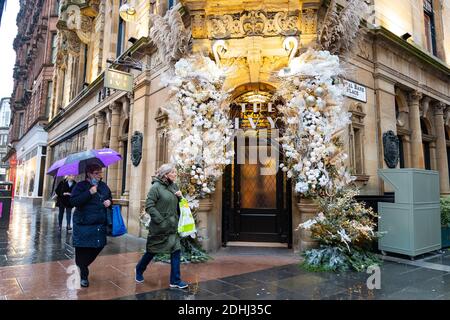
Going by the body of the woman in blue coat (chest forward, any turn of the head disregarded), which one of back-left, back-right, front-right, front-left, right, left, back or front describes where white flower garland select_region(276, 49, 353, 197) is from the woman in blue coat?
front-left

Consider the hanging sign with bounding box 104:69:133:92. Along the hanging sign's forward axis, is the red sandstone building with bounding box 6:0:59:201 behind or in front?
behind

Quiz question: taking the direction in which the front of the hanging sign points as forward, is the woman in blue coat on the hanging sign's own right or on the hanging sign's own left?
on the hanging sign's own right

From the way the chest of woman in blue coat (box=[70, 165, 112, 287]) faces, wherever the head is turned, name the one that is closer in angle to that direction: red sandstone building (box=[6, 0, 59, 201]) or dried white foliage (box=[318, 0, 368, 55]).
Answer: the dried white foliage

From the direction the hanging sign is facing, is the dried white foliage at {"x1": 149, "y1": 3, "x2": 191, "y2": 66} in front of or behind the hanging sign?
in front

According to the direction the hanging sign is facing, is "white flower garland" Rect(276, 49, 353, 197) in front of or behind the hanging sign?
in front

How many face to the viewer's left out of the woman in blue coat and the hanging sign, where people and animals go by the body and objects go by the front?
0

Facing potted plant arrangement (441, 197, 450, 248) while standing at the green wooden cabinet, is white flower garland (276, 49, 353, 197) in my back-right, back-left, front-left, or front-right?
back-left

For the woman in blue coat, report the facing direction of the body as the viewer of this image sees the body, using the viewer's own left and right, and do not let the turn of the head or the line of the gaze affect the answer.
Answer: facing the viewer and to the right of the viewer

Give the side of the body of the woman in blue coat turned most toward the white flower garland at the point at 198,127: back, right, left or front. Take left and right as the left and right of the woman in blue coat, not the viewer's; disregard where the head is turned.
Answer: left

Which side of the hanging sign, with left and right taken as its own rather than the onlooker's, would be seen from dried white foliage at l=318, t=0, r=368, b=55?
front
